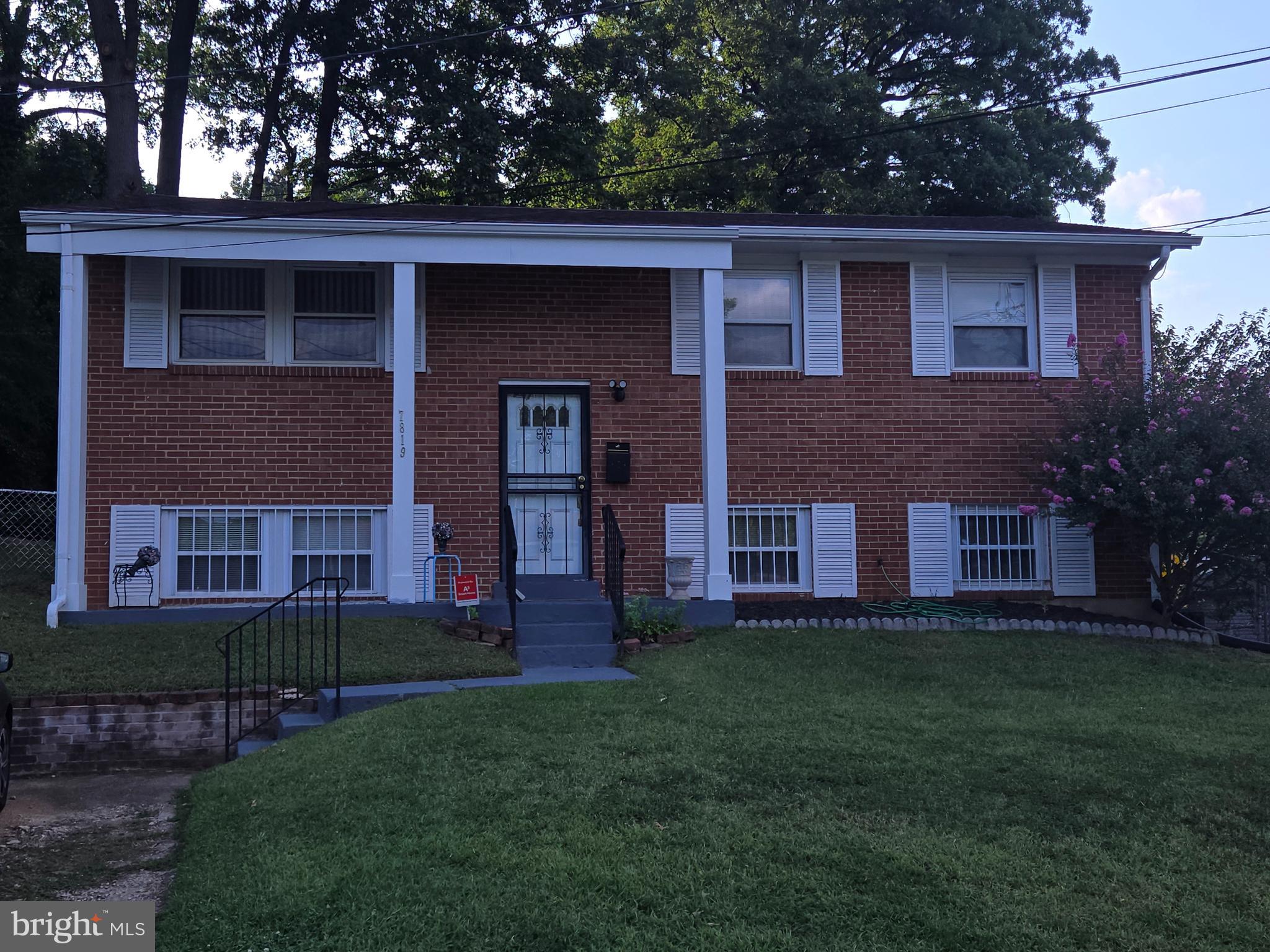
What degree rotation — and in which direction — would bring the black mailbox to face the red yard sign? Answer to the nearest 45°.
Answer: approximately 45° to its right

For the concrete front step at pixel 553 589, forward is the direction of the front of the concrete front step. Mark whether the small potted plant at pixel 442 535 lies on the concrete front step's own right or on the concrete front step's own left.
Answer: on the concrete front step's own right

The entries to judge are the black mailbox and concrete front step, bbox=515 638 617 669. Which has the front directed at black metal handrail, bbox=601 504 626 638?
the black mailbox

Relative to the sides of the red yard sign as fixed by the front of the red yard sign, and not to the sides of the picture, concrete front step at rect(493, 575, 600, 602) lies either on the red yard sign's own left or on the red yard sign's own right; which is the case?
on the red yard sign's own left

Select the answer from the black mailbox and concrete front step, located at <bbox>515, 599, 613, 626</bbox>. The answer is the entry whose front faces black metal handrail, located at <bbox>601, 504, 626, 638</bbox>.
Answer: the black mailbox

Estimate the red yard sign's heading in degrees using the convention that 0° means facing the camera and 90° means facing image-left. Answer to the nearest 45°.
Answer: approximately 0°

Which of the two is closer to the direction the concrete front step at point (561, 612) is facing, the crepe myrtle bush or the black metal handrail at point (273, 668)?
the black metal handrail

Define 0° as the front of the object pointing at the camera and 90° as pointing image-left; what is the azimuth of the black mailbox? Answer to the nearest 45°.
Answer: approximately 0°

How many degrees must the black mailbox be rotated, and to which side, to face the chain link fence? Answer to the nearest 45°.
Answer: approximately 90° to its right
